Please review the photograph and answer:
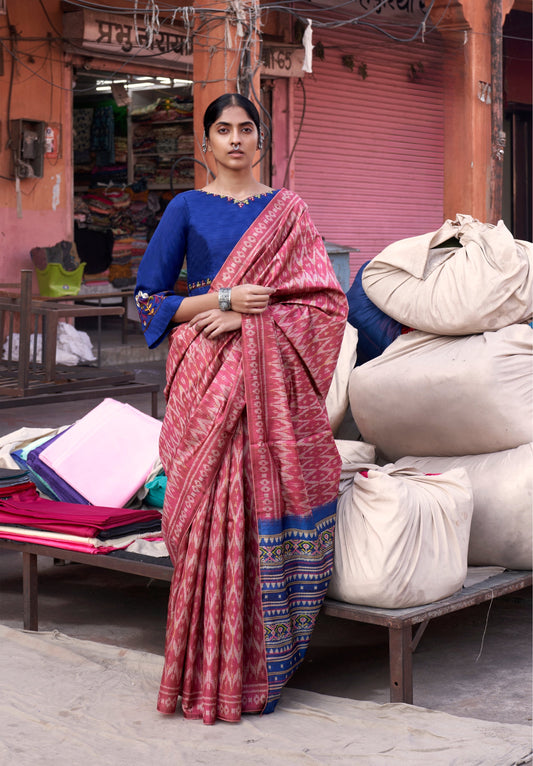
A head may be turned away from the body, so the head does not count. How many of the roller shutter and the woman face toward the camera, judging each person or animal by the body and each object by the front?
2

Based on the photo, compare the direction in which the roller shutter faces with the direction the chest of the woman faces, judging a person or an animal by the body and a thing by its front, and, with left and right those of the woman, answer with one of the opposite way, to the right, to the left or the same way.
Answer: the same way

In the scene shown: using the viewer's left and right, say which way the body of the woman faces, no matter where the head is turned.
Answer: facing the viewer

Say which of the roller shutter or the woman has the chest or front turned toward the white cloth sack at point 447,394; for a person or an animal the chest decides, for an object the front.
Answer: the roller shutter

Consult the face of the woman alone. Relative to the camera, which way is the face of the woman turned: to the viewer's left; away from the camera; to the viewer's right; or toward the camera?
toward the camera

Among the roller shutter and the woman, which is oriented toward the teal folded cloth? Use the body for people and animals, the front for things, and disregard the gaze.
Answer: the roller shutter

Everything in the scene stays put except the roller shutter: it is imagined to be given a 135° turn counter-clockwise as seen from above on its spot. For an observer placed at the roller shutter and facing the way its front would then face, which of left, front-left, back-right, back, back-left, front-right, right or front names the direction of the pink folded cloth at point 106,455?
back-right

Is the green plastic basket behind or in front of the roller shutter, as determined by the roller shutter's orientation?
in front

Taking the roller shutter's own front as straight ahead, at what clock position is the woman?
The woman is roughly at 12 o'clock from the roller shutter.

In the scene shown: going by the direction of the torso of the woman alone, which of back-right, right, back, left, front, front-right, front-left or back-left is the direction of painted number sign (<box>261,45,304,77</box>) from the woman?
back

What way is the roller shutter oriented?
toward the camera

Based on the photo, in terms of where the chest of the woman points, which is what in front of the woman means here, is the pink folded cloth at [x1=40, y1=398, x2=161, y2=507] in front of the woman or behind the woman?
behind

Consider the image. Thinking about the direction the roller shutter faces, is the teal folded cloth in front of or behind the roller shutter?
in front
